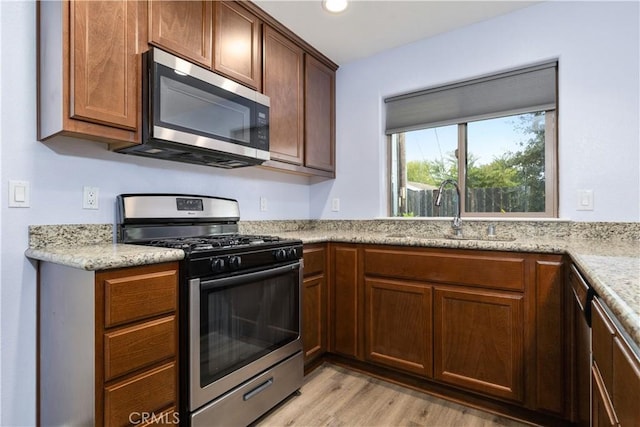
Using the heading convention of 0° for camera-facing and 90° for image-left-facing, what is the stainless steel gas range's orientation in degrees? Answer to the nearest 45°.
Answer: approximately 315°

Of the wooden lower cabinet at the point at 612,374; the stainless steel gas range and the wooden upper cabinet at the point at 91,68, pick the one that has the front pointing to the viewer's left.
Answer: the wooden lower cabinet

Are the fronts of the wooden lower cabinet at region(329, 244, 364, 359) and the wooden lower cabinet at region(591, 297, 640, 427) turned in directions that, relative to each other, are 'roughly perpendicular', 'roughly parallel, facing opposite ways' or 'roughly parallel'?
roughly perpendicular

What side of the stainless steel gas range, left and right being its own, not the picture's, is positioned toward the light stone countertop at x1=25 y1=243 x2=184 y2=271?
right

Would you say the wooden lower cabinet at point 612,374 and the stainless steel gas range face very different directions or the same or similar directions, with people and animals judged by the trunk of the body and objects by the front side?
very different directions

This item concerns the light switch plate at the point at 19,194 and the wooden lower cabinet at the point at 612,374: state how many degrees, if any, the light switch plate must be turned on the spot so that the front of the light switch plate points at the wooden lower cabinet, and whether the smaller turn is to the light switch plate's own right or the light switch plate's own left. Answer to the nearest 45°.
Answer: approximately 45° to the light switch plate's own left

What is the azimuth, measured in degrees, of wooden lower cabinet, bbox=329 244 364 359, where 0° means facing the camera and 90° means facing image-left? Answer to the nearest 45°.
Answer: approximately 45°
